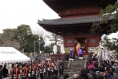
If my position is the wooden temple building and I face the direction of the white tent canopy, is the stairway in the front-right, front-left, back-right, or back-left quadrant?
front-left

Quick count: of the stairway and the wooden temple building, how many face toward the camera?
2

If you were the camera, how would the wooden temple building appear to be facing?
facing the viewer

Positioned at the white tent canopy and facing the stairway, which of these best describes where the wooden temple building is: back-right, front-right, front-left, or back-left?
front-left

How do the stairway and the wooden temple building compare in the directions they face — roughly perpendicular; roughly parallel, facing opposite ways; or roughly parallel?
roughly parallel

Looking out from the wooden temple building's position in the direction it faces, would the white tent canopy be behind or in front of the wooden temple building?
in front

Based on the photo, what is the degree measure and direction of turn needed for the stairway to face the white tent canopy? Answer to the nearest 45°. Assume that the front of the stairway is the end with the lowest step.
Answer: approximately 45° to its right
